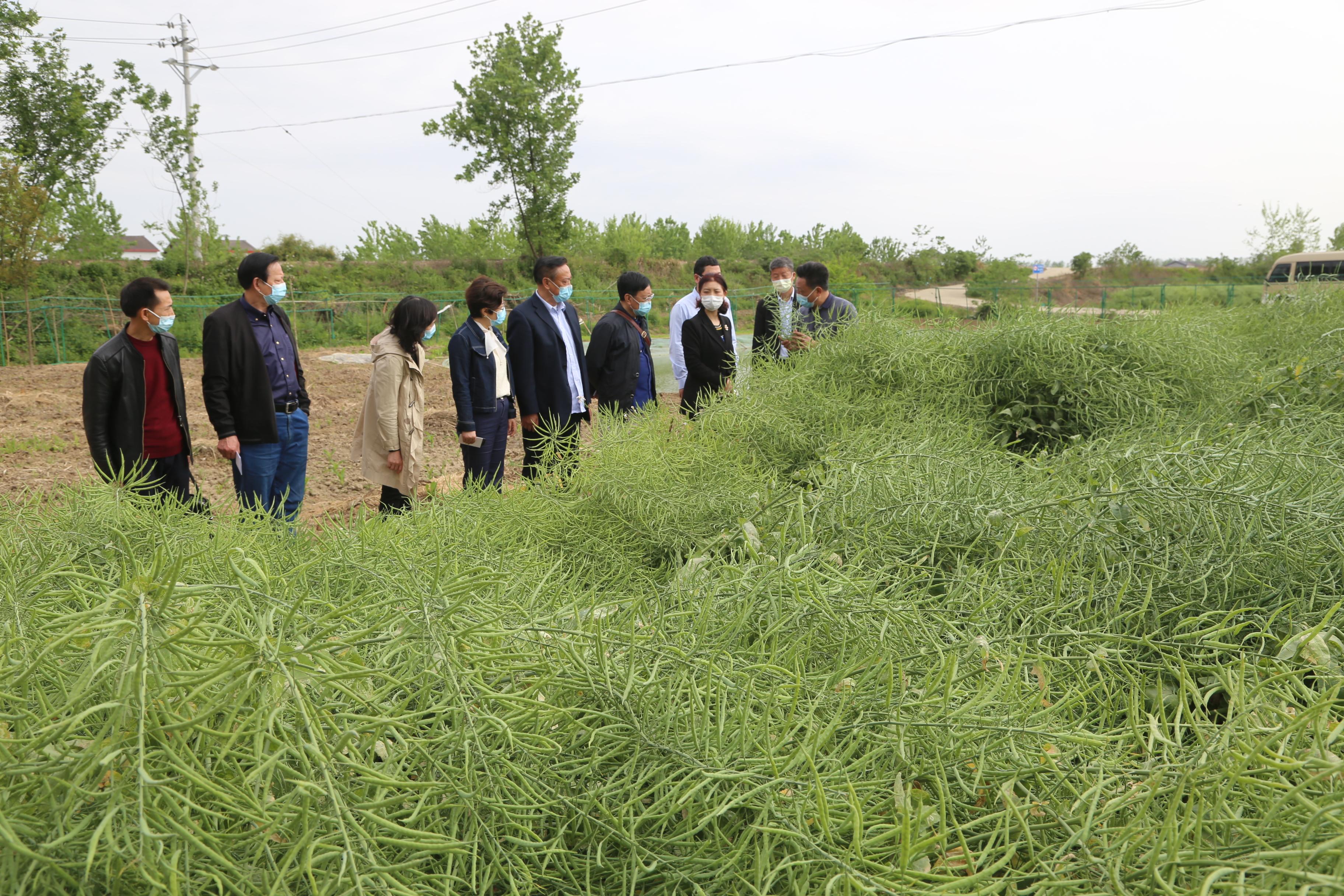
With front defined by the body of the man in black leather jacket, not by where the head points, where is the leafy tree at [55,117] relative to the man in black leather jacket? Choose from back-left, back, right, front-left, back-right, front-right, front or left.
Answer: back-left

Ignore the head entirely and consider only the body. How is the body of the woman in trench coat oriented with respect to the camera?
to the viewer's right

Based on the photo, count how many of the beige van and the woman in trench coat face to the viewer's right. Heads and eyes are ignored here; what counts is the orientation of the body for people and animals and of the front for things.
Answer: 1

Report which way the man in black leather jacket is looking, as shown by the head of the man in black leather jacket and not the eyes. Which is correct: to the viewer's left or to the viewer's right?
to the viewer's right

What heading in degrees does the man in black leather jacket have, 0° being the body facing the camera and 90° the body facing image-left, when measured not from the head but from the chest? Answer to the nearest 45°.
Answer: approximately 315°

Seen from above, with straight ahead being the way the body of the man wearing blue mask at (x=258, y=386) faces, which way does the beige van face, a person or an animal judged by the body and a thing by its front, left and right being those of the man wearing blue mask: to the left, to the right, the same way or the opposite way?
the opposite way
